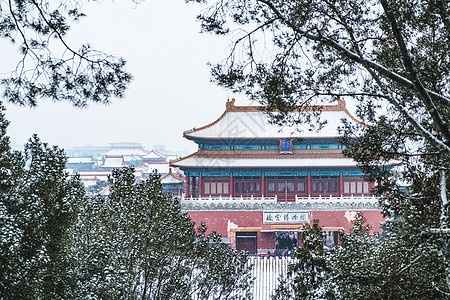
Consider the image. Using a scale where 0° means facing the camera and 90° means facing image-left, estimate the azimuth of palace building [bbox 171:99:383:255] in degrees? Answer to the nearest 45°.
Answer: approximately 0°

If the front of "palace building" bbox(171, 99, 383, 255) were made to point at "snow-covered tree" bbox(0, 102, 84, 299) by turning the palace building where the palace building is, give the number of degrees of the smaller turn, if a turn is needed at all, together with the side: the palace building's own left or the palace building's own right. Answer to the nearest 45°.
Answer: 0° — it already faces it

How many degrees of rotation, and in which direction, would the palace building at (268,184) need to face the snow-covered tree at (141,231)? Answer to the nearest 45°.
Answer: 0° — it already faces it
